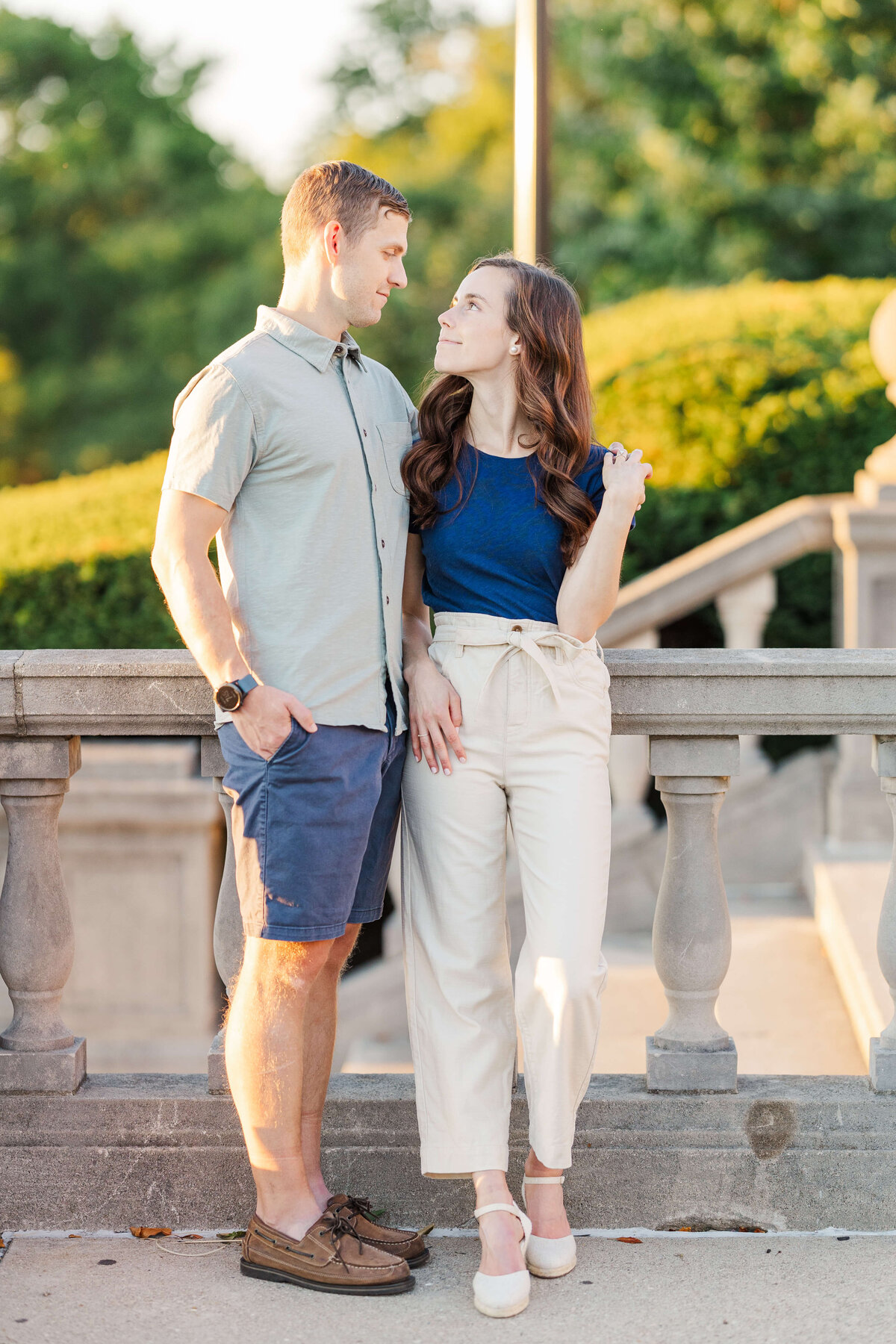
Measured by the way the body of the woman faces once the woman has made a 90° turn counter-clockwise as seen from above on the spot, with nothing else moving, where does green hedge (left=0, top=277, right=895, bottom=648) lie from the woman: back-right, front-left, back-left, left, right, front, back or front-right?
left

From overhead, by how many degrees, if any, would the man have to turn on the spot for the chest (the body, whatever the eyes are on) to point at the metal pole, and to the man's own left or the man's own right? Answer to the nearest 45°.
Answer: approximately 135° to the man's own left

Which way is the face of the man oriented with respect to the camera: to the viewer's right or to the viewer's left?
to the viewer's right

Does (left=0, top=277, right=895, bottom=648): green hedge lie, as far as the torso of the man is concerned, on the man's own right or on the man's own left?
on the man's own left

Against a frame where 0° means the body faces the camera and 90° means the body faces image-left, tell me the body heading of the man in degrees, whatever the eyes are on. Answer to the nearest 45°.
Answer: approximately 315°
